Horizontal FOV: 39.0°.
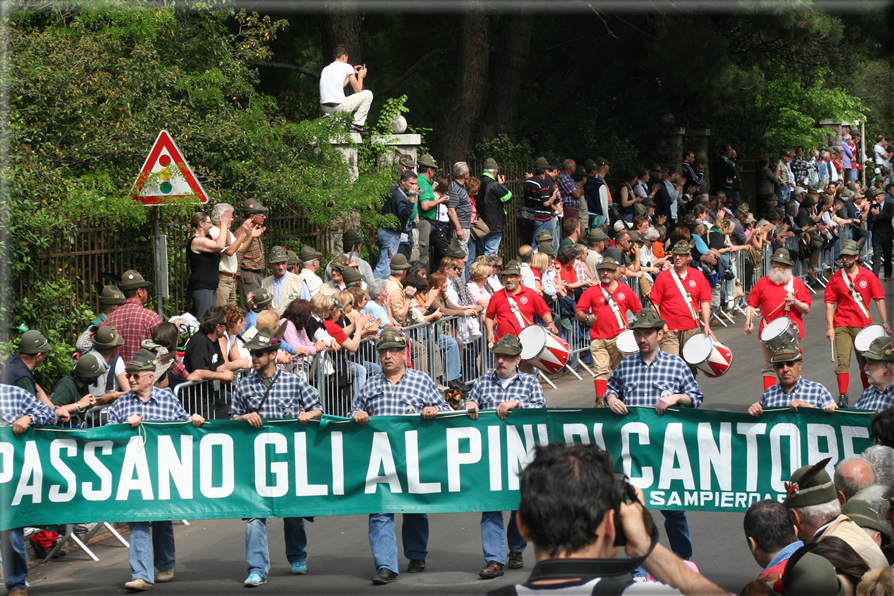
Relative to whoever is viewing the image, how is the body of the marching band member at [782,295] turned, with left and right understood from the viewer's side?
facing the viewer

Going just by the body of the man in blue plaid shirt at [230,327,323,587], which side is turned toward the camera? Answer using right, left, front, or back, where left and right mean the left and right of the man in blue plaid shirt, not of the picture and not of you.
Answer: front

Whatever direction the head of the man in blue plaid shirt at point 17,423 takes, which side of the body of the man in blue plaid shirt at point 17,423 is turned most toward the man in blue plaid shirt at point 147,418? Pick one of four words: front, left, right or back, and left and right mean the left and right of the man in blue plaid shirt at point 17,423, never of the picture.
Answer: left

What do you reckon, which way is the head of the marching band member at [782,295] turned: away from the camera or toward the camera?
toward the camera

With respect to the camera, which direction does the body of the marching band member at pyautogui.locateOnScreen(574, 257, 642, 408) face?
toward the camera

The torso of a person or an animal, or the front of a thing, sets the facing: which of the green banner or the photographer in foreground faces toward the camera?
the green banner

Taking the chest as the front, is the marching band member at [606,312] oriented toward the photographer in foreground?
yes

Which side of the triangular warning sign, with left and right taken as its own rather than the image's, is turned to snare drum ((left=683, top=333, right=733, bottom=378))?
left

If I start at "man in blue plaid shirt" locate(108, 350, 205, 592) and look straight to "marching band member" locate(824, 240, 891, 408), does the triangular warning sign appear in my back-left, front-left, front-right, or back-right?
front-left

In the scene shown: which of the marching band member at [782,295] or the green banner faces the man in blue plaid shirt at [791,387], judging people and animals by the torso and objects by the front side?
the marching band member

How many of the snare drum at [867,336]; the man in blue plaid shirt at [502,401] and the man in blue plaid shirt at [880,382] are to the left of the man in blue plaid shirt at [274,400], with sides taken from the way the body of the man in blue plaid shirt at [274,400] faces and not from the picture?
3

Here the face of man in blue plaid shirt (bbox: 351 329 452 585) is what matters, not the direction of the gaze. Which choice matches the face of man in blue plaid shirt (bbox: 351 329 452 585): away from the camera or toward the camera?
toward the camera

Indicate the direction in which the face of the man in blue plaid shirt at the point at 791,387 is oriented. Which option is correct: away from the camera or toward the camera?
toward the camera

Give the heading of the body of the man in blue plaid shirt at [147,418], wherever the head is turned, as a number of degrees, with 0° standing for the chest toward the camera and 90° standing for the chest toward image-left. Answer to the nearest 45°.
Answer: approximately 45°

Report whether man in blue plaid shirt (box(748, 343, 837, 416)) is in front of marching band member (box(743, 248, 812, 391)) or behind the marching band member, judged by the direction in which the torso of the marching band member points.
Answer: in front

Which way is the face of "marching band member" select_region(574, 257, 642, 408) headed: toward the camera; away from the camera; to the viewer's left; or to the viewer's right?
toward the camera

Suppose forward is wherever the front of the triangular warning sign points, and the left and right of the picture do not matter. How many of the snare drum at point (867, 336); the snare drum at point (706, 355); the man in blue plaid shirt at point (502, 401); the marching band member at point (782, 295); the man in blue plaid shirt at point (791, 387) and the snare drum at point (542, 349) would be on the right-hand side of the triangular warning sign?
0

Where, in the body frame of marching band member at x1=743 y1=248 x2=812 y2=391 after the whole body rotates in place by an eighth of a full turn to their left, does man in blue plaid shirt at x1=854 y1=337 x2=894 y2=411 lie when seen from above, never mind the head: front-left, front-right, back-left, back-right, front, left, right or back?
front-right
